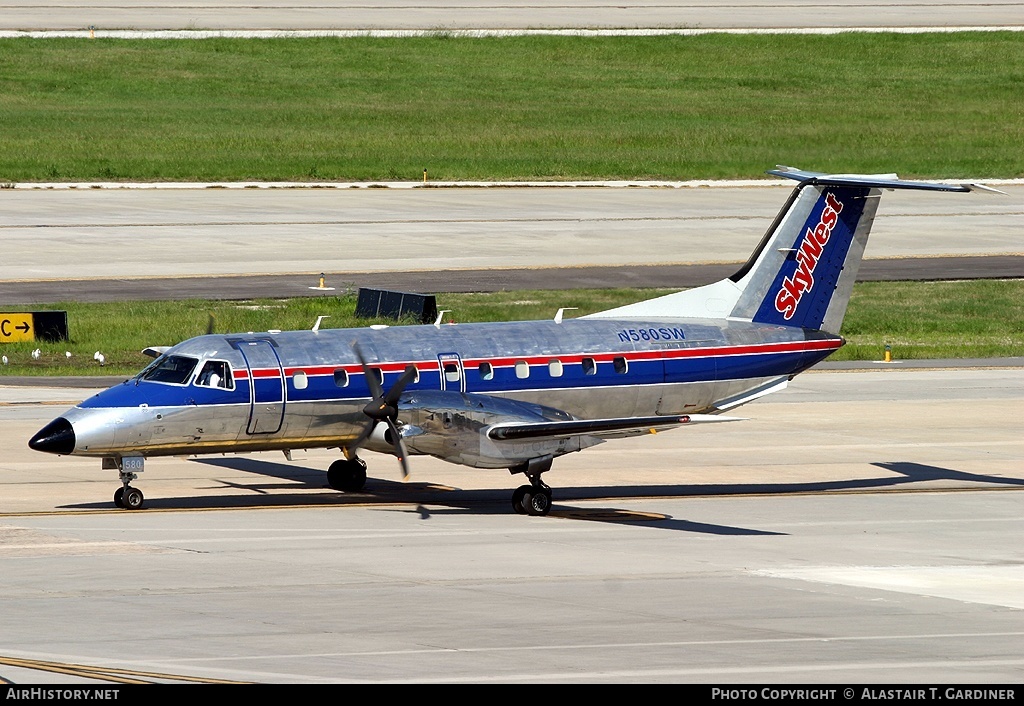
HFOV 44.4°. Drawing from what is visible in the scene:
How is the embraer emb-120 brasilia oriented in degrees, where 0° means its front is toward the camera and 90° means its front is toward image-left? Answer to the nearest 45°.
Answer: approximately 45°
